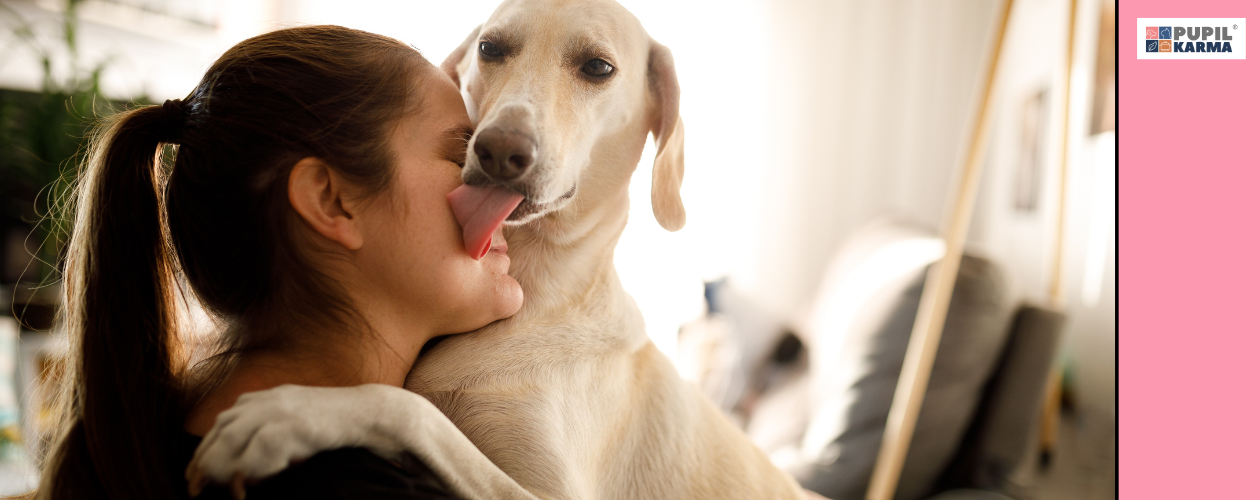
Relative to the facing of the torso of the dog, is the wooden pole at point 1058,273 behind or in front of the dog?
behind

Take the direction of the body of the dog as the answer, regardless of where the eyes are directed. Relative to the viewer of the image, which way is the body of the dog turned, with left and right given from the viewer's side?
facing the viewer and to the left of the viewer

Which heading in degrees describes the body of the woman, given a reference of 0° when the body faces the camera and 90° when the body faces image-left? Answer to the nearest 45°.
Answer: approximately 270°

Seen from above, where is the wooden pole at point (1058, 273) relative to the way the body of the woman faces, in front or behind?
in front

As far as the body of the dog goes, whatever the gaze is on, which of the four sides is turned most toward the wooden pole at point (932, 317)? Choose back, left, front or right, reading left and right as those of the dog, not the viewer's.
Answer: back
